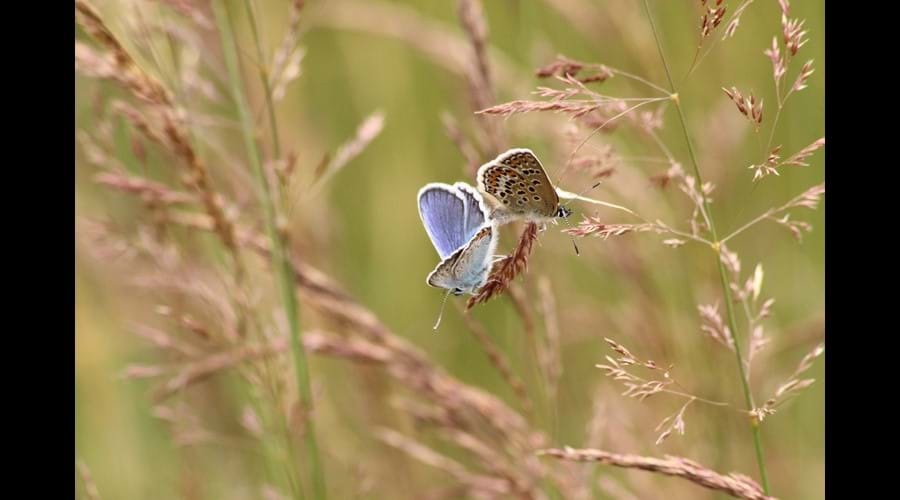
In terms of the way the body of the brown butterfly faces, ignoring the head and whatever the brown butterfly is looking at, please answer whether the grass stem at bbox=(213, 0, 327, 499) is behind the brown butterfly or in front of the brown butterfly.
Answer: behind

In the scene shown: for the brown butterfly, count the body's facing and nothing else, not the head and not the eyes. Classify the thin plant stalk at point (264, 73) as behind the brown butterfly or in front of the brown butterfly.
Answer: behind

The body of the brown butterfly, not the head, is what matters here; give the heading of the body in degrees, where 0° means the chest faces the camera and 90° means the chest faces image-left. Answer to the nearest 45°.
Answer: approximately 270°

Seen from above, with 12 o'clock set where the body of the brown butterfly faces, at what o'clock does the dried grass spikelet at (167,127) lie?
The dried grass spikelet is roughly at 7 o'clock from the brown butterfly.

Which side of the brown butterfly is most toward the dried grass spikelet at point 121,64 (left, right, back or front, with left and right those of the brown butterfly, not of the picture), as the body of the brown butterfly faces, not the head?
back
